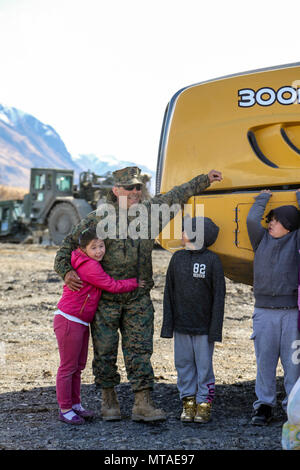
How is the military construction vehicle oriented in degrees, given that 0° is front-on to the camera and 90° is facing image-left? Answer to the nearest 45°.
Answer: approximately 90°

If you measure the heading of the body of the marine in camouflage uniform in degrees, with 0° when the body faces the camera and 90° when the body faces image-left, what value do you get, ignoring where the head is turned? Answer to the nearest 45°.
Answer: approximately 0°

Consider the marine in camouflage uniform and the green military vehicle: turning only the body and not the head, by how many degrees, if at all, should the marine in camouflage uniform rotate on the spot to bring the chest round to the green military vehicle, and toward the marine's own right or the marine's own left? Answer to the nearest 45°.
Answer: approximately 180°

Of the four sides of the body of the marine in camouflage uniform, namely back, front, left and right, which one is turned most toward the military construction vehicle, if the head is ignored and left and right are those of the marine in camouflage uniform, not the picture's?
back
